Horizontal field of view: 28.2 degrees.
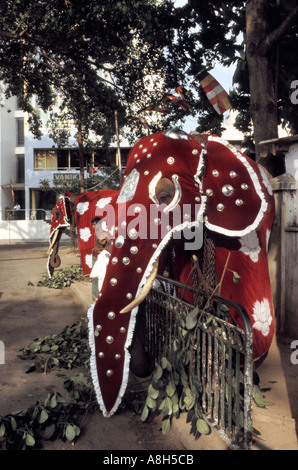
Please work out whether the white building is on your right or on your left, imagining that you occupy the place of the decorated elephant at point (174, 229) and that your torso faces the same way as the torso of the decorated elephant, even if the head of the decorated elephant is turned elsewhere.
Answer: on your right

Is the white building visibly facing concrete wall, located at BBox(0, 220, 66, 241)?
yes

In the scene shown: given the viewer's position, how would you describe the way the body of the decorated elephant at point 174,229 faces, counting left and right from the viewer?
facing the viewer and to the left of the viewer

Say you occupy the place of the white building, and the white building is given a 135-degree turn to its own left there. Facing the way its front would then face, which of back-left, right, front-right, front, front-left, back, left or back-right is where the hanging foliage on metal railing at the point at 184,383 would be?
back-right

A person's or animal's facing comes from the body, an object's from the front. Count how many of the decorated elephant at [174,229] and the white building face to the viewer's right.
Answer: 0

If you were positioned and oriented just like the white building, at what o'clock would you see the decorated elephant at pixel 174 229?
The decorated elephant is roughly at 12 o'clock from the white building.

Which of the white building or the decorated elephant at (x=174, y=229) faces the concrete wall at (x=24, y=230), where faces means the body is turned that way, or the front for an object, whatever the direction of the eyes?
the white building

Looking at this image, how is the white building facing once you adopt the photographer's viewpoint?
facing the viewer
